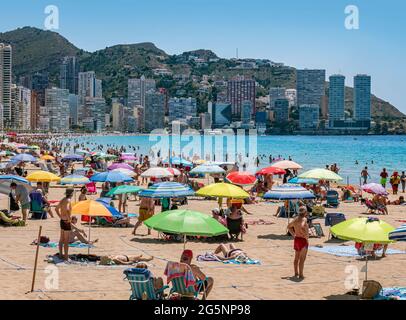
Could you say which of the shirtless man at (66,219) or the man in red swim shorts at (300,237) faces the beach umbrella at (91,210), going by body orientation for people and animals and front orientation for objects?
the shirtless man

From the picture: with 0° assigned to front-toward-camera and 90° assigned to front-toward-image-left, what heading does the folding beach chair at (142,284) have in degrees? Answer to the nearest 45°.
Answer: approximately 225°

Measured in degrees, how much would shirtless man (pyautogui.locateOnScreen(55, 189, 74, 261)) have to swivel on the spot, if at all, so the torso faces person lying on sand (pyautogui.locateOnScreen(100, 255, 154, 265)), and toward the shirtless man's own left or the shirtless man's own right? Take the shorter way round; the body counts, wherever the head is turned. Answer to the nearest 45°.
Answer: approximately 45° to the shirtless man's own right
